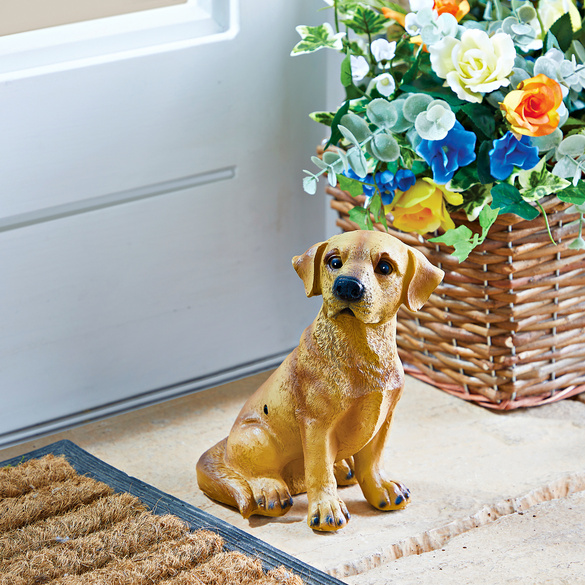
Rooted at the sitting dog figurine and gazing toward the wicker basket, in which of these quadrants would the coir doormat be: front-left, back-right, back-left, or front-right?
back-left

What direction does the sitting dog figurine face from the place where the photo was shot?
facing the viewer and to the right of the viewer
